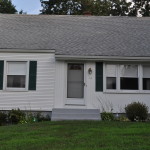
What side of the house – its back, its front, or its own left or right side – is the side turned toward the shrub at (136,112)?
left

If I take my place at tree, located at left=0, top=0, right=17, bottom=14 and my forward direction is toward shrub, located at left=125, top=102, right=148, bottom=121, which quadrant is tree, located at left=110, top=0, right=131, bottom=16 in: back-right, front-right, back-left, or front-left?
front-left

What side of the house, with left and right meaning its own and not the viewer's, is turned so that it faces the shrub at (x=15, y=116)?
right

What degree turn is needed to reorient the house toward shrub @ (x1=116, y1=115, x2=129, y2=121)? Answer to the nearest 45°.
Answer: approximately 90° to its left

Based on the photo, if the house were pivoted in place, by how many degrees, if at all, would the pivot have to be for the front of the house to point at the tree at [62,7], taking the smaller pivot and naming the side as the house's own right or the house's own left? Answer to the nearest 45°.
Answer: approximately 180°

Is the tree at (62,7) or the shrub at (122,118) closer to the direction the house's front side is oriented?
the shrub

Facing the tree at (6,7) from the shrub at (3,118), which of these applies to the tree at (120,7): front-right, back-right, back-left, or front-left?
front-right

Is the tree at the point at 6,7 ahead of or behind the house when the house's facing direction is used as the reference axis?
behind

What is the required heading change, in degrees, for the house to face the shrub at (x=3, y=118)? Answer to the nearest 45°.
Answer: approximately 90° to its right

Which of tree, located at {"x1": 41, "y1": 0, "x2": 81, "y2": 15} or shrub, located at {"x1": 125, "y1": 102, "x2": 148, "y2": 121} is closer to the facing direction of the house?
the shrub

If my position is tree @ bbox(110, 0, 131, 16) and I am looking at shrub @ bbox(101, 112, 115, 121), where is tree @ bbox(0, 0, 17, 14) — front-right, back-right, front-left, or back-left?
front-right

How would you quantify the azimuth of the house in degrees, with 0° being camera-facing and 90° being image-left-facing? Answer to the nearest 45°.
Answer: approximately 0°

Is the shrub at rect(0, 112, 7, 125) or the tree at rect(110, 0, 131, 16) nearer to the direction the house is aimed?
the shrub

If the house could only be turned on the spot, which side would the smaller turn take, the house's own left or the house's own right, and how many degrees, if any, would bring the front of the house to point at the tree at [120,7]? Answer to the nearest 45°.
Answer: approximately 180°
